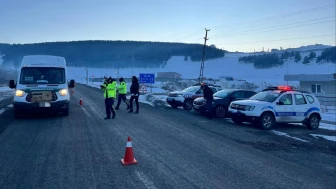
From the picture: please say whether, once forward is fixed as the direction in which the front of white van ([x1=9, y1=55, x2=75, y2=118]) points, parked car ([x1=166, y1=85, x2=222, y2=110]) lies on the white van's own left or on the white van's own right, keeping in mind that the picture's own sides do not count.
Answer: on the white van's own left

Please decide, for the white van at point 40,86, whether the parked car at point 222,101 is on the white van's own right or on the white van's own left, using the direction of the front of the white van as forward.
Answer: on the white van's own left

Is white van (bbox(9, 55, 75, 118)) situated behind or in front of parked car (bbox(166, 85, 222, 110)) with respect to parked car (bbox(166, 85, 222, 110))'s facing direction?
in front

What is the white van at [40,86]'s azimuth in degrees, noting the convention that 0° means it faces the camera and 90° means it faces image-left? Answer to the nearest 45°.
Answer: approximately 0°

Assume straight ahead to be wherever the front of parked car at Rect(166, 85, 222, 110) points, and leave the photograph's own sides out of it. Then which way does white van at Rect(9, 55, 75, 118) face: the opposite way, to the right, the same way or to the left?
to the left

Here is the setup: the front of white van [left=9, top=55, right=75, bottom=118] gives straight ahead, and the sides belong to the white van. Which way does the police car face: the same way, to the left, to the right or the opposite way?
to the right

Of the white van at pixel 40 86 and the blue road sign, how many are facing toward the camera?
2

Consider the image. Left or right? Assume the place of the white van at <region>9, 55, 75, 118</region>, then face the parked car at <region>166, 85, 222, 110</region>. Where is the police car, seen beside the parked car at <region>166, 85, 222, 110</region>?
right

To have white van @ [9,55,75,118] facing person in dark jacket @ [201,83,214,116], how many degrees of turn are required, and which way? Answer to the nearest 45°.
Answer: approximately 90° to its left
